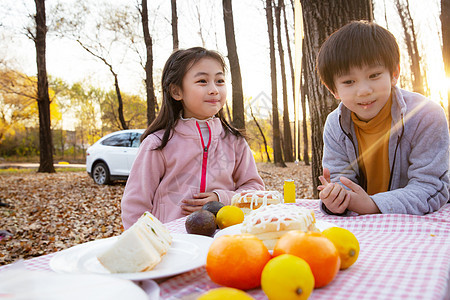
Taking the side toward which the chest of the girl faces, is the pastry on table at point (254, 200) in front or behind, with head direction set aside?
in front

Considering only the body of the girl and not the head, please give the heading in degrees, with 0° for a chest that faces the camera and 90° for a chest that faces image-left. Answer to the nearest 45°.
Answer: approximately 315°

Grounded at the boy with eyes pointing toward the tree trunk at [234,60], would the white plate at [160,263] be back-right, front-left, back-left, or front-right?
back-left
